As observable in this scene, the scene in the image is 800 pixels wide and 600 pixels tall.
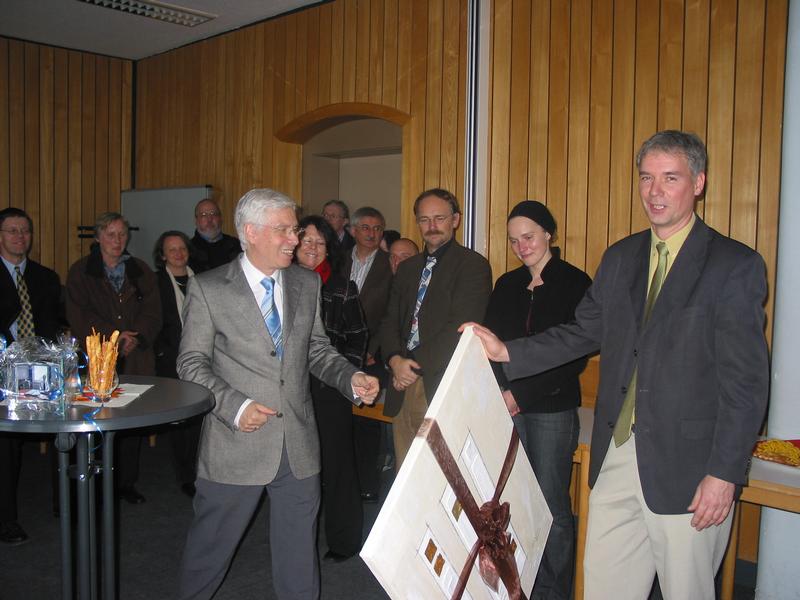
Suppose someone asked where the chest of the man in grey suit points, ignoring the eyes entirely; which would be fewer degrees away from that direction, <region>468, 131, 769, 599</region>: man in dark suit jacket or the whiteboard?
the man in dark suit jacket

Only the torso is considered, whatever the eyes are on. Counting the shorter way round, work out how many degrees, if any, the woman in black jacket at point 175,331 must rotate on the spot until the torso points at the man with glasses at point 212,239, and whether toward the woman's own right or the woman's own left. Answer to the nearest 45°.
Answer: approximately 135° to the woman's own left

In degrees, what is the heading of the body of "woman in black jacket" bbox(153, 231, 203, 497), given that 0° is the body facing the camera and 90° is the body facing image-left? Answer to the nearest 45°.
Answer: approximately 315°

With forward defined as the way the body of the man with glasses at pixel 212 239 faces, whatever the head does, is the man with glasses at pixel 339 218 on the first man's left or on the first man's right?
on the first man's left

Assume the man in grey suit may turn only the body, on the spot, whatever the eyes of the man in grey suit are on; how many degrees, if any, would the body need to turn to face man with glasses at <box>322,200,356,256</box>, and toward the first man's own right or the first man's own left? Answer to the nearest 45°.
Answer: approximately 135° to the first man's own left

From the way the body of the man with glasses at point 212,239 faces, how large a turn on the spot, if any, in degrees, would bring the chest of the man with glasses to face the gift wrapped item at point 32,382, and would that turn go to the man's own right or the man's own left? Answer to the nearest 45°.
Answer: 0° — they already face it

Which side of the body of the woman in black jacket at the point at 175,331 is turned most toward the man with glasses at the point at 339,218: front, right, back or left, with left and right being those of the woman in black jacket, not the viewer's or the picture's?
left

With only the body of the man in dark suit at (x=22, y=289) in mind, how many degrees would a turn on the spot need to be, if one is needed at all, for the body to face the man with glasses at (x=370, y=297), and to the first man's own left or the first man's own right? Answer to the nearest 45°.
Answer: approximately 90° to the first man's own left

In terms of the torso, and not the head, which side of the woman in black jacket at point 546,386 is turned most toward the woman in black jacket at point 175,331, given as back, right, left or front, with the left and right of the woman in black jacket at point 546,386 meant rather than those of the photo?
right

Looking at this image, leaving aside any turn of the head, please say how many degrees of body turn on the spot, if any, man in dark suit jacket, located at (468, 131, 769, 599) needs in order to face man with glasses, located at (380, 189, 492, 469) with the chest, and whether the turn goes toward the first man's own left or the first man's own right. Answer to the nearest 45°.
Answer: approximately 90° to the first man's own right

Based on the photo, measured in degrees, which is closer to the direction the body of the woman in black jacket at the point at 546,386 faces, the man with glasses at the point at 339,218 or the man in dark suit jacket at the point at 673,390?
the man in dark suit jacket
